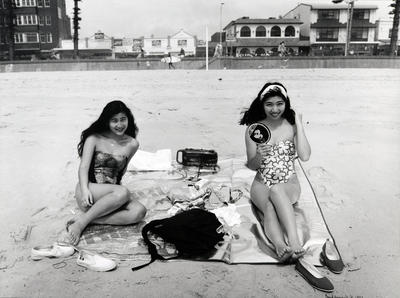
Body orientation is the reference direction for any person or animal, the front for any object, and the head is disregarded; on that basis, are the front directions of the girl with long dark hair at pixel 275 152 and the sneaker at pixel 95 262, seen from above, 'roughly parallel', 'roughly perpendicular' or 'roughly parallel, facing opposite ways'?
roughly perpendicular

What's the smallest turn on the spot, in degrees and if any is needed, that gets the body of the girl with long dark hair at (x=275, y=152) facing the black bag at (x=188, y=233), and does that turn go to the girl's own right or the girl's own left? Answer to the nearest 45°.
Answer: approximately 45° to the girl's own right

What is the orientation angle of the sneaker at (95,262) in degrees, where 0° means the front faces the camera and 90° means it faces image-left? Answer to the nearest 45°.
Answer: approximately 315°

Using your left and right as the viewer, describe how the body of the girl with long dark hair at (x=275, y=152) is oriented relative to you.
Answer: facing the viewer

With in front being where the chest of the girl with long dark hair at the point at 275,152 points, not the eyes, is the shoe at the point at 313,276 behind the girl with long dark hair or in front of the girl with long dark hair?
in front

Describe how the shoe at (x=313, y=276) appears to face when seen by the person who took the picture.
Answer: facing the viewer and to the right of the viewer

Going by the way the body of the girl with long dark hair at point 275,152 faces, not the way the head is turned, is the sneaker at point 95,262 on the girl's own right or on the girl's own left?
on the girl's own right

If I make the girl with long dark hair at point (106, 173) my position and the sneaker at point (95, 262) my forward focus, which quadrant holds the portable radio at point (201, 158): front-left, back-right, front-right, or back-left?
back-left
